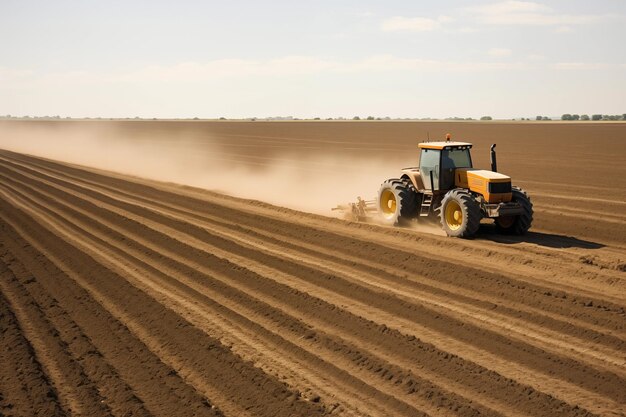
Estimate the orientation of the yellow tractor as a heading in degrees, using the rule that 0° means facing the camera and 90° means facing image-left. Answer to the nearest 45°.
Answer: approximately 315°

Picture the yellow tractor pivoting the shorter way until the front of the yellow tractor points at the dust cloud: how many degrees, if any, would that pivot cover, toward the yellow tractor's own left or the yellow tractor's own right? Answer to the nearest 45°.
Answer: approximately 180°
